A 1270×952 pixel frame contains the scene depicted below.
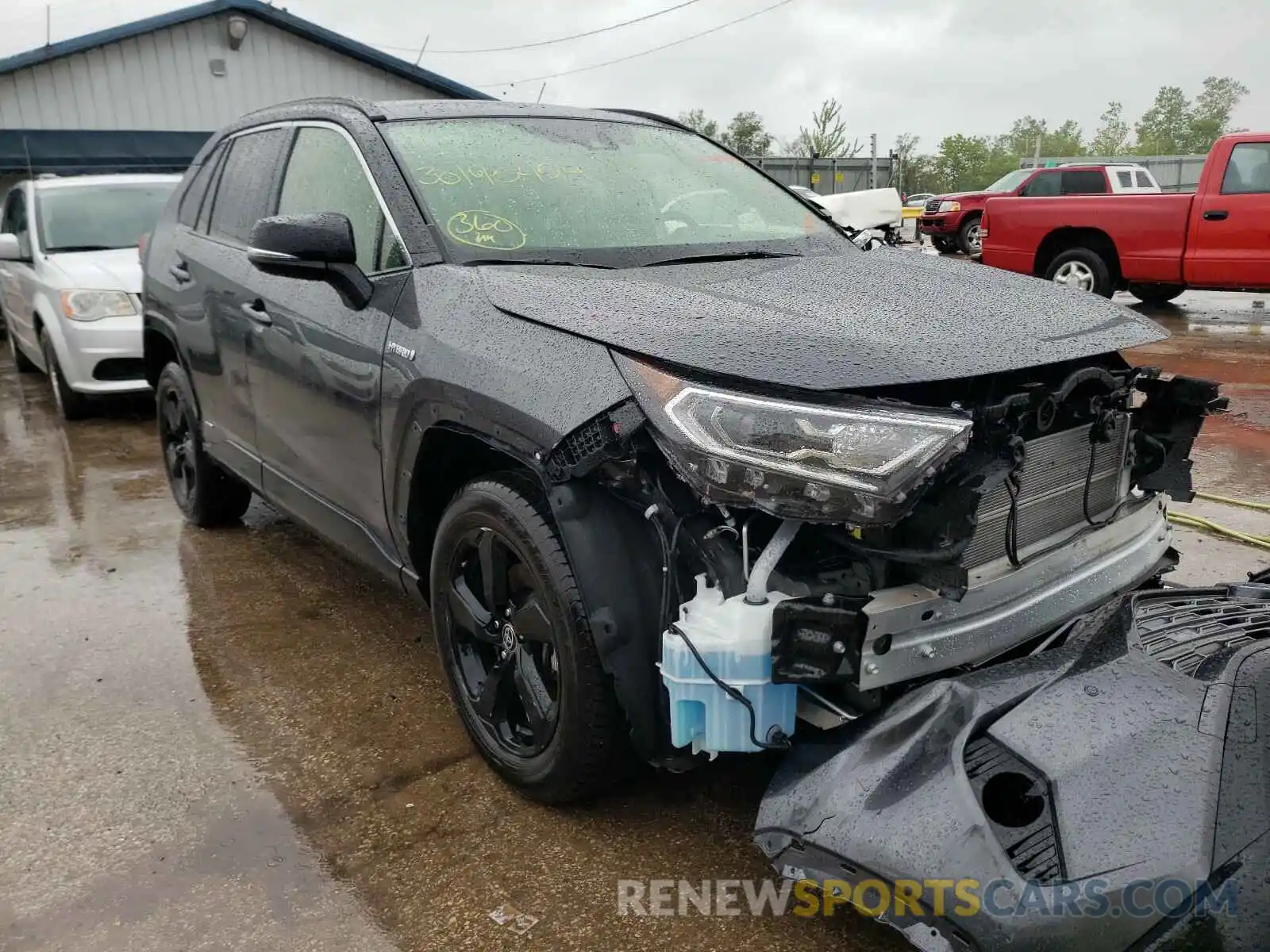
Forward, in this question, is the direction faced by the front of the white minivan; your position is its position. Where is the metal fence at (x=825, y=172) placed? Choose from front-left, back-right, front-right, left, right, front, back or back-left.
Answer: left

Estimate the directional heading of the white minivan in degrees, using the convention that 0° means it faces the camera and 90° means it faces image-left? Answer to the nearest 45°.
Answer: approximately 315°

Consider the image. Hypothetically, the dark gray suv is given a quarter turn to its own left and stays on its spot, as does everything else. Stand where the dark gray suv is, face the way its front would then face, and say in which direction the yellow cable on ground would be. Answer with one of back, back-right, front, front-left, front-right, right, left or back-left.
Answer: front

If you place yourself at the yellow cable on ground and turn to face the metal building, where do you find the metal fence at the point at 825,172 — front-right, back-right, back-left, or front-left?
front-right

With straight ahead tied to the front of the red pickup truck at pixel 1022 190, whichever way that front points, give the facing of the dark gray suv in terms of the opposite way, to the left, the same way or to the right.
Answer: to the left

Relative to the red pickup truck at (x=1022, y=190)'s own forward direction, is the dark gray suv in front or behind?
in front

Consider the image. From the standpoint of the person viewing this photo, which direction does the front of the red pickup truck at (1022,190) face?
facing the viewer and to the left of the viewer

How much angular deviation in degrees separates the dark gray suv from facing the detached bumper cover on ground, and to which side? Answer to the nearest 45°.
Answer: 0° — it already faces it

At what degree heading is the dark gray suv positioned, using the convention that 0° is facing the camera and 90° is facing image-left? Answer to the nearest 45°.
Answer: approximately 315°

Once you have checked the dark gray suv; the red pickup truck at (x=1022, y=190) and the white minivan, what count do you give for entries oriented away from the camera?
0
